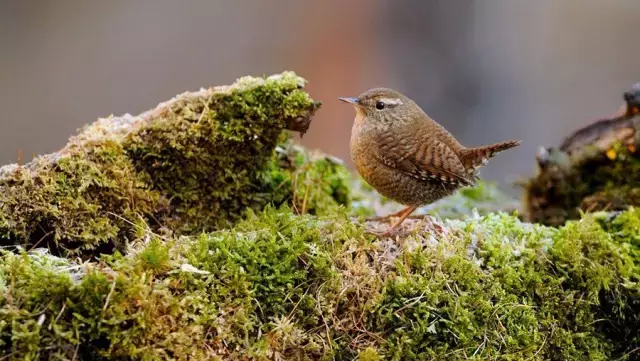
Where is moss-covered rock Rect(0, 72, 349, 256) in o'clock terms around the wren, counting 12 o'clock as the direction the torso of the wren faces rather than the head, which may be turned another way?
The moss-covered rock is roughly at 12 o'clock from the wren.

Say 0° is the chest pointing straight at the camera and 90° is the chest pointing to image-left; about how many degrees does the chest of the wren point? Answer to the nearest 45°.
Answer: approximately 90°

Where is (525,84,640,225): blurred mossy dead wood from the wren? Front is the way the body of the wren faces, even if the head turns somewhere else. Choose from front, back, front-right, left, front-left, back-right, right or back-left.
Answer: back-right
